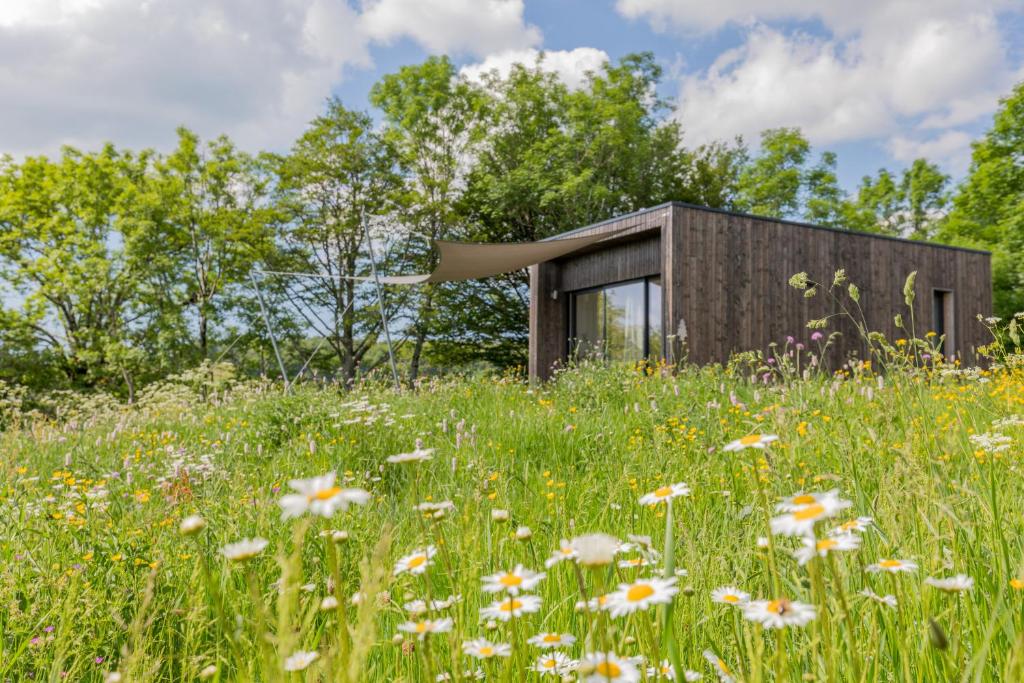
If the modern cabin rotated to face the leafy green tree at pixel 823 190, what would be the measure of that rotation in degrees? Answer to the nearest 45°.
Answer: approximately 135° to its right

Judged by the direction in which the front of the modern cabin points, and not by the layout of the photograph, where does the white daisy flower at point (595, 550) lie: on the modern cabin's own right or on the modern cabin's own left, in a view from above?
on the modern cabin's own left

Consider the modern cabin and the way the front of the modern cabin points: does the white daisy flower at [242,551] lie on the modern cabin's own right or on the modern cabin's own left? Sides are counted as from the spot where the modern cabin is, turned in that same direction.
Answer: on the modern cabin's own left

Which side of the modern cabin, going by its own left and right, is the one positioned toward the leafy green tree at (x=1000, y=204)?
back

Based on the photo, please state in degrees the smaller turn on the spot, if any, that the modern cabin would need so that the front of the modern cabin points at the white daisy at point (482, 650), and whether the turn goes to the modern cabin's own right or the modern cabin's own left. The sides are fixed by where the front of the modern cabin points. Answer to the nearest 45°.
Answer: approximately 45° to the modern cabin's own left

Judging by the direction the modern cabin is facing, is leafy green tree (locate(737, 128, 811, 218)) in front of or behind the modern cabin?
behind

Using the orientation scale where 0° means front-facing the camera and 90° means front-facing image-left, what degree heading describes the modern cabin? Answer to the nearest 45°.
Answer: approximately 45°

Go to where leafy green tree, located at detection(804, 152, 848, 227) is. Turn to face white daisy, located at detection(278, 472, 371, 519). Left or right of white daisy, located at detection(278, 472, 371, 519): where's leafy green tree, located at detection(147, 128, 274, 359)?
right

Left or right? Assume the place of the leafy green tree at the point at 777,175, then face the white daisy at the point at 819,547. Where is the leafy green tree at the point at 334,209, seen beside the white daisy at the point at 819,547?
right

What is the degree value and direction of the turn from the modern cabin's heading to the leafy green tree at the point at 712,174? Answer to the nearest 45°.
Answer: approximately 135° to its right

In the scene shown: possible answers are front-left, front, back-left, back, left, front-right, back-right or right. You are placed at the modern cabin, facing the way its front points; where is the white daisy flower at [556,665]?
front-left
